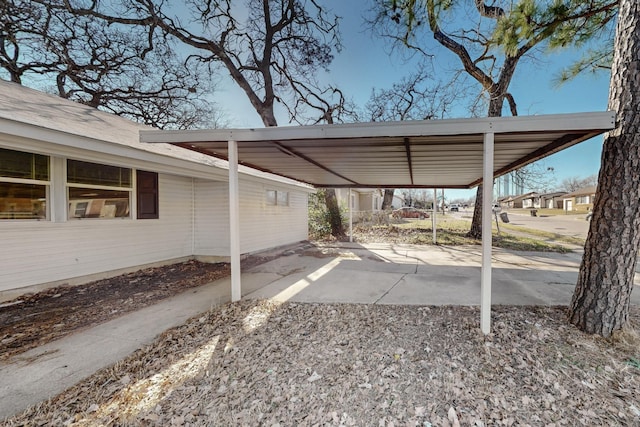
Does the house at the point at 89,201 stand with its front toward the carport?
yes

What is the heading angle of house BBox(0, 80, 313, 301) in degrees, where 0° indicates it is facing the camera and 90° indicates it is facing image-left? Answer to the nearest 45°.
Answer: approximately 315°

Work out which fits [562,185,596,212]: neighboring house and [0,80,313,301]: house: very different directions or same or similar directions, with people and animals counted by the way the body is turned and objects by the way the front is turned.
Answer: very different directions

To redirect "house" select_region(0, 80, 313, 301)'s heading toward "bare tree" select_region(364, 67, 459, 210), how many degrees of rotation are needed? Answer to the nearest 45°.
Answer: approximately 45° to its left

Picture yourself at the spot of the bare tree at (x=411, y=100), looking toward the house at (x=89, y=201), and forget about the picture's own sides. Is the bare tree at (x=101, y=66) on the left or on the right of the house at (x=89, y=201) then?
right

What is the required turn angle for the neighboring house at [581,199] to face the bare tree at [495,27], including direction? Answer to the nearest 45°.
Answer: approximately 45° to its left

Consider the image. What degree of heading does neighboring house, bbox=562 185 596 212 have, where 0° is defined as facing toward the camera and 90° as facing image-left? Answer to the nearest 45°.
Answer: approximately 45°

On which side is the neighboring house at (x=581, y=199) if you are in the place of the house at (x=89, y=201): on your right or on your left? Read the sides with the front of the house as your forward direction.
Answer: on your left

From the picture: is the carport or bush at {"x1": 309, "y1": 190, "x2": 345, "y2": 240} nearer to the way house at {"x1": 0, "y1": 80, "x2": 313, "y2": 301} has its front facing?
the carport

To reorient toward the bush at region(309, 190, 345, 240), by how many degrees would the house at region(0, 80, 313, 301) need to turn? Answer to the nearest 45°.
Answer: approximately 90° to its left

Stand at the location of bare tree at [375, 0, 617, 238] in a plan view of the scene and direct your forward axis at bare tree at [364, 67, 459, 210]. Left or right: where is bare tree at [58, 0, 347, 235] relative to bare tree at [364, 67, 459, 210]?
left
